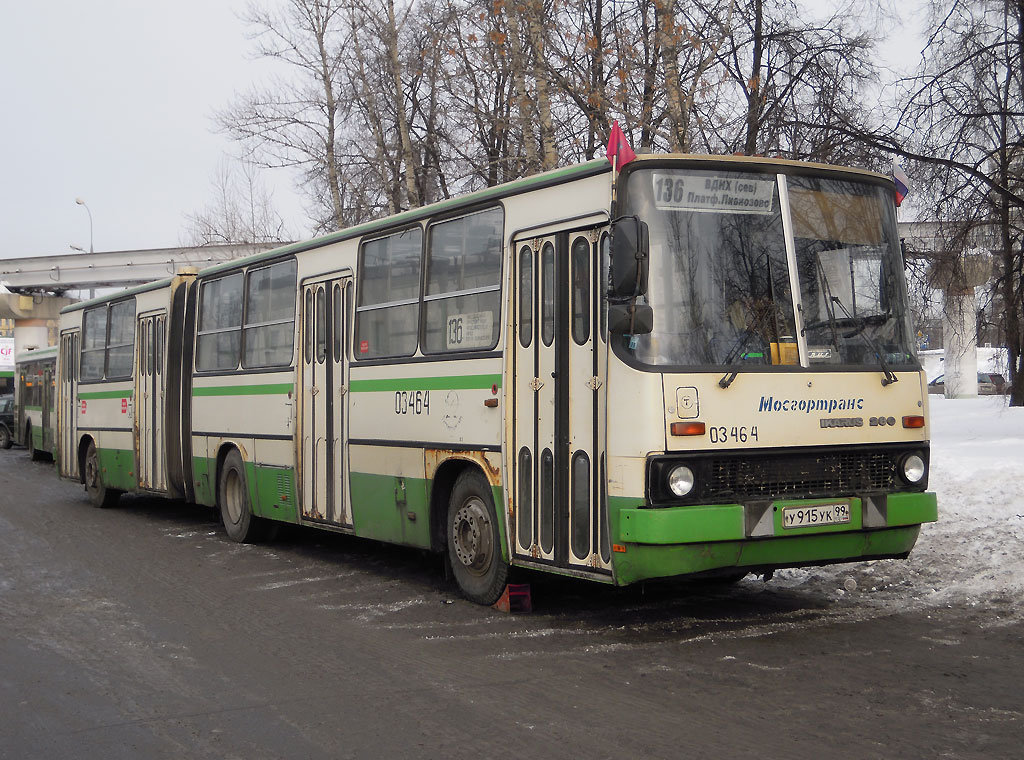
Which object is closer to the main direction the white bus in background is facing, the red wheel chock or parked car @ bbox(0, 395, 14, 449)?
the red wheel chock

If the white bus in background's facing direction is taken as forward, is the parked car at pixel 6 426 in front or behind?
behind

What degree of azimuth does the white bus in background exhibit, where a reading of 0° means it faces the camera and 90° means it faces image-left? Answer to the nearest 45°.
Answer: approximately 315°

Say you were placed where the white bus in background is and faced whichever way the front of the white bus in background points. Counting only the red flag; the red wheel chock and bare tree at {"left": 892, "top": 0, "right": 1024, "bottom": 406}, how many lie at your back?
0

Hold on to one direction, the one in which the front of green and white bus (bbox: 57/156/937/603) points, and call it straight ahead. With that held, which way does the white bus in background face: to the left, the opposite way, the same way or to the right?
the same way

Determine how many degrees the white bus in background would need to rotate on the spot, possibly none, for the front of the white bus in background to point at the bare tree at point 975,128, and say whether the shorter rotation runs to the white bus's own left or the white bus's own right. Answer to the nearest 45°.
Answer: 0° — it already faces it

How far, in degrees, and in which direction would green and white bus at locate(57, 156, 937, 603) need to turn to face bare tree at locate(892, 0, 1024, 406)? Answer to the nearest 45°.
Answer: approximately 90° to its left

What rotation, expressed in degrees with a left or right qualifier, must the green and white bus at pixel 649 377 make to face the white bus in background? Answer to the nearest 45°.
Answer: approximately 180°

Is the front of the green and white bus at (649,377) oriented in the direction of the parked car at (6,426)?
no

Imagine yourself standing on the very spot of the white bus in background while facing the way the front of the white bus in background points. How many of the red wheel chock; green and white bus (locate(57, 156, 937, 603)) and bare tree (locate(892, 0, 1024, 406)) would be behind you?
0

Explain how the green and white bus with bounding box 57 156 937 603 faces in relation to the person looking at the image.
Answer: facing the viewer and to the right of the viewer

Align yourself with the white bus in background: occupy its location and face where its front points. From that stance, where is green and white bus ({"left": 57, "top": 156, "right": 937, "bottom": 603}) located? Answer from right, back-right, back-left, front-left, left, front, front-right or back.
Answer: front-right

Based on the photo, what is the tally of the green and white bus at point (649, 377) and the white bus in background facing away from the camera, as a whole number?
0
